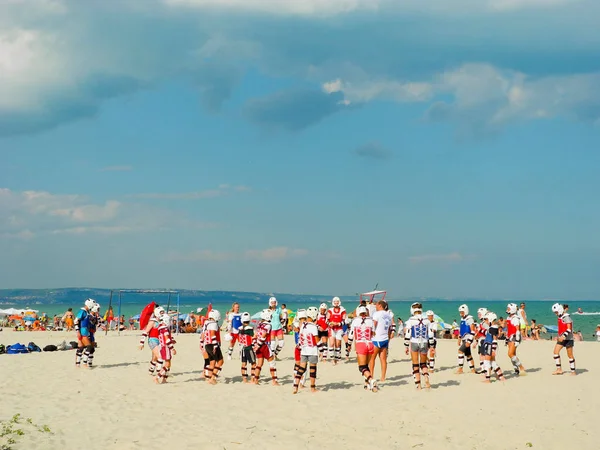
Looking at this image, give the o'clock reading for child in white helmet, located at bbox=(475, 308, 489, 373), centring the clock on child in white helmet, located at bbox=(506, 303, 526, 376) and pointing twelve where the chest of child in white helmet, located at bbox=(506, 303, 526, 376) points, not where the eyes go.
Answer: child in white helmet, located at bbox=(475, 308, 489, 373) is roughly at 12 o'clock from child in white helmet, located at bbox=(506, 303, 526, 376).

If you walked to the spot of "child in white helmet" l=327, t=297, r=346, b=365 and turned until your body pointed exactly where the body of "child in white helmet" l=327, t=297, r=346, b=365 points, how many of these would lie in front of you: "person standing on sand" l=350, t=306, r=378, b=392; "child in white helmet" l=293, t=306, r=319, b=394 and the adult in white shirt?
3

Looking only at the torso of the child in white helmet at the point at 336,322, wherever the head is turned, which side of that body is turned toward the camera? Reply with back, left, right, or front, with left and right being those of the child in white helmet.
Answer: front

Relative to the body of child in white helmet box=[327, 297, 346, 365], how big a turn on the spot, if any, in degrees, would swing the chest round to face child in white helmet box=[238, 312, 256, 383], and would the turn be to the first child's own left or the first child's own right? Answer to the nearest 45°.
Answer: approximately 45° to the first child's own right

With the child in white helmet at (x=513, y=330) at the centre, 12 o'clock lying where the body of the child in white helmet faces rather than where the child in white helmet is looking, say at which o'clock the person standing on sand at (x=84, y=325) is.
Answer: The person standing on sand is roughly at 1 o'clock from the child in white helmet.

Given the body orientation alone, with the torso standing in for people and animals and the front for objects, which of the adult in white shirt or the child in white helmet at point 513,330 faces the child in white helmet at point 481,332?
the child in white helmet at point 513,330

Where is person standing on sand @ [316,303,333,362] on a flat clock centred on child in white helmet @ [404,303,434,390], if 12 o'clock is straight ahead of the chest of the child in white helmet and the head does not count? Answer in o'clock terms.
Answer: The person standing on sand is roughly at 11 o'clock from the child in white helmet.

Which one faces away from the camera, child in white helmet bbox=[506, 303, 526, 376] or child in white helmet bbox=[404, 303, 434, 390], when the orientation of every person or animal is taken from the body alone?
child in white helmet bbox=[404, 303, 434, 390]

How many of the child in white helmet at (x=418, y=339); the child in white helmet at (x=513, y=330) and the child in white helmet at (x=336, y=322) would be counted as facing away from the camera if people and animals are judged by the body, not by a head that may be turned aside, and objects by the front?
1

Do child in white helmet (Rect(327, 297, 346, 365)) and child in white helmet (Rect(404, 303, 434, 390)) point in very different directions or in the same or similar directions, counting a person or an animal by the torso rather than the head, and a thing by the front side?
very different directions

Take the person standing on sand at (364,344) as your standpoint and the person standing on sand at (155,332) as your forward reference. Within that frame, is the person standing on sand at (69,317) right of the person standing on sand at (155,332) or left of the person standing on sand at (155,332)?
right

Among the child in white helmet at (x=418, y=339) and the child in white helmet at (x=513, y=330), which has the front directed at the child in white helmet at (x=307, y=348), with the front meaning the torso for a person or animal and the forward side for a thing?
the child in white helmet at (x=513, y=330)

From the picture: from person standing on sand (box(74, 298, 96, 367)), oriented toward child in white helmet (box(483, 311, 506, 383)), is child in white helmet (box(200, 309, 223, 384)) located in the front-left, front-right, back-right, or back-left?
front-right

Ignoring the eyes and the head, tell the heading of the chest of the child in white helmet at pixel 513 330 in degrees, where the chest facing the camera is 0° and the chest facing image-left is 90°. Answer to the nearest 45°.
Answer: approximately 45°

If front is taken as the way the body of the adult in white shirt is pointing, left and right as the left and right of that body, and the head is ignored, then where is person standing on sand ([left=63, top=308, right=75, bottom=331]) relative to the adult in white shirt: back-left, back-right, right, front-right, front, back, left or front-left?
front

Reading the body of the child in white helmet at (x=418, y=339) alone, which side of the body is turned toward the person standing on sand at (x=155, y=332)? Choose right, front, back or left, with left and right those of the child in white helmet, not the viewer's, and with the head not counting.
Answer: left
